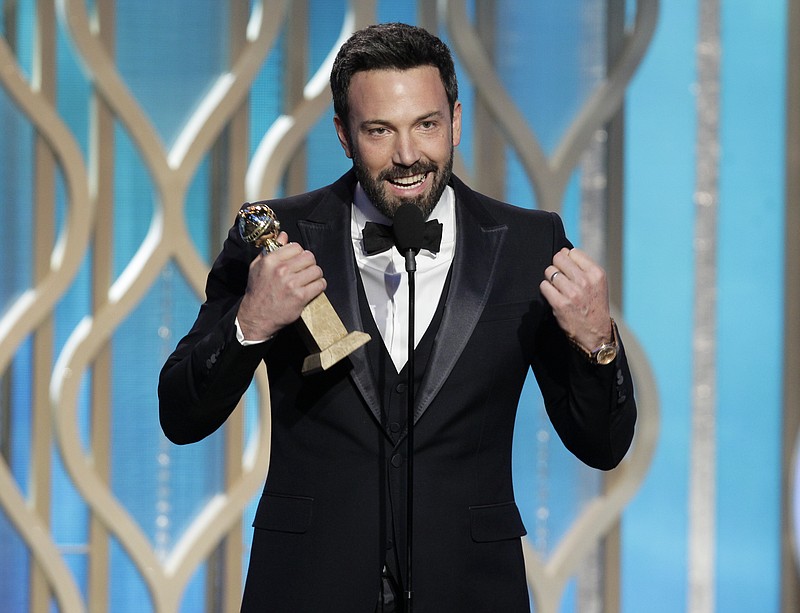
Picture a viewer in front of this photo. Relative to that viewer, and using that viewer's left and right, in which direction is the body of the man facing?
facing the viewer

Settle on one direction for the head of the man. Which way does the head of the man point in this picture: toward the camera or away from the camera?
toward the camera
